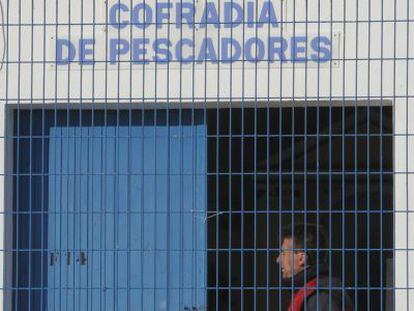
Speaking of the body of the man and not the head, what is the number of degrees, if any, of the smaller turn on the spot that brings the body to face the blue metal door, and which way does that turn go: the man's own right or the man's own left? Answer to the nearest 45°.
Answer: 0° — they already face it

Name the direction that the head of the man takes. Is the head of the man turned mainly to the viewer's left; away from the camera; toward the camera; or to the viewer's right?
to the viewer's left

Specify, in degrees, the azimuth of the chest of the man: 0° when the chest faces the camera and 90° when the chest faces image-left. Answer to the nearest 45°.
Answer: approximately 90°
